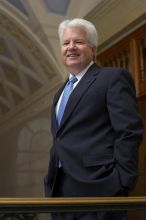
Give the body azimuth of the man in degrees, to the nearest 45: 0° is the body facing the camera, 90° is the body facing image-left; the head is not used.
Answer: approximately 45°
